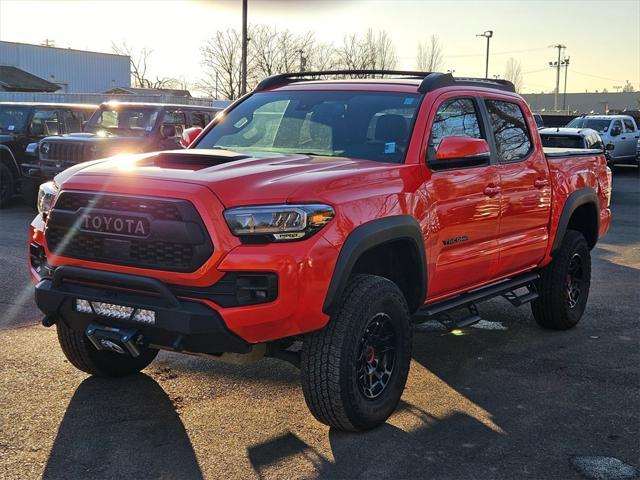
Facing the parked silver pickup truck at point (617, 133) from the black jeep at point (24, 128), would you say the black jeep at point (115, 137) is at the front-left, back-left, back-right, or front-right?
front-right

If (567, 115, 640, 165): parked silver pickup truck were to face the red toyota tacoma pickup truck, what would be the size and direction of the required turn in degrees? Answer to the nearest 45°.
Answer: approximately 45° to its left

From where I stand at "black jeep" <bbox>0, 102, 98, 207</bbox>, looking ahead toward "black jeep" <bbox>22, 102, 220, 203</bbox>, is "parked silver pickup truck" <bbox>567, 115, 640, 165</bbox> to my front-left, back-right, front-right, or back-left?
front-left

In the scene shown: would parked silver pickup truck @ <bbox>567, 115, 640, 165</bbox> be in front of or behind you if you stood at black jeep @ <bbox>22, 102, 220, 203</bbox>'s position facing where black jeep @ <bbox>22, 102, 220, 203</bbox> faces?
behind

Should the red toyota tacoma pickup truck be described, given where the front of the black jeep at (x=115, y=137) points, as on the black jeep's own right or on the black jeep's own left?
on the black jeep's own left

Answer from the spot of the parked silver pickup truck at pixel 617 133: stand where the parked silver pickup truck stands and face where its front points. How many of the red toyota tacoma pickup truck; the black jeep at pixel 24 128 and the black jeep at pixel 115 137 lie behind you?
0

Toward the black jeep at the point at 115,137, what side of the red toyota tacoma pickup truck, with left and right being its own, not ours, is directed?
right

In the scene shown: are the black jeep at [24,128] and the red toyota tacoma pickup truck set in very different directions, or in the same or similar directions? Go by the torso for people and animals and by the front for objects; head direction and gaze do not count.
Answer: same or similar directions

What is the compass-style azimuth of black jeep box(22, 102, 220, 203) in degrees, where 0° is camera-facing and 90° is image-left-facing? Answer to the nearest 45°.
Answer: approximately 45°

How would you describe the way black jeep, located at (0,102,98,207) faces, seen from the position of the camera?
facing the viewer and to the left of the viewer

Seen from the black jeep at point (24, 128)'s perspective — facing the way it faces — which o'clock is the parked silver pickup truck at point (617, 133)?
The parked silver pickup truck is roughly at 7 o'clock from the black jeep.

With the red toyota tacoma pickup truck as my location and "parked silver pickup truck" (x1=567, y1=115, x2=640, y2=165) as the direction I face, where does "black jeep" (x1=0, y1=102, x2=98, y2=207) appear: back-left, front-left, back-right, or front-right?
front-left

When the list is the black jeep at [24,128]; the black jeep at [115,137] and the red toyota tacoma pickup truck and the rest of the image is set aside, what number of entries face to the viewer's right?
0

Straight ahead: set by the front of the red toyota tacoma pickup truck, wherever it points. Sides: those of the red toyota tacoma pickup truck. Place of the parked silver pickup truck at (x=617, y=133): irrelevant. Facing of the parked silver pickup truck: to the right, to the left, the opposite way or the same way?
the same way

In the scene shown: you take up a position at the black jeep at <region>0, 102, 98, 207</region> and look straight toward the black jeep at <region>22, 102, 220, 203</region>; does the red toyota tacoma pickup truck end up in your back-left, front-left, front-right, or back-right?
front-right

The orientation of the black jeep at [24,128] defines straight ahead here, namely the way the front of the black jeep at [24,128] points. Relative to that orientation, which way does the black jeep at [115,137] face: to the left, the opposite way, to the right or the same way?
the same way

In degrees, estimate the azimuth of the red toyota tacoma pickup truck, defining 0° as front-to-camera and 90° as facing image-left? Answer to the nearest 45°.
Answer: approximately 45°

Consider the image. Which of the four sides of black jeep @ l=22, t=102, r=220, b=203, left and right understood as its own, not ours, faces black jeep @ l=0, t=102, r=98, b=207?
right

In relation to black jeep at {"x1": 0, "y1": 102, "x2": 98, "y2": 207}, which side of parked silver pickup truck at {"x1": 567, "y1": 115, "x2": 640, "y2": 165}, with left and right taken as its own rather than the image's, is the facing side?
front

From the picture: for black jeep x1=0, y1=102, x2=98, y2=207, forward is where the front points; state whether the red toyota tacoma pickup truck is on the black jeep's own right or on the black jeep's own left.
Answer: on the black jeep's own left
